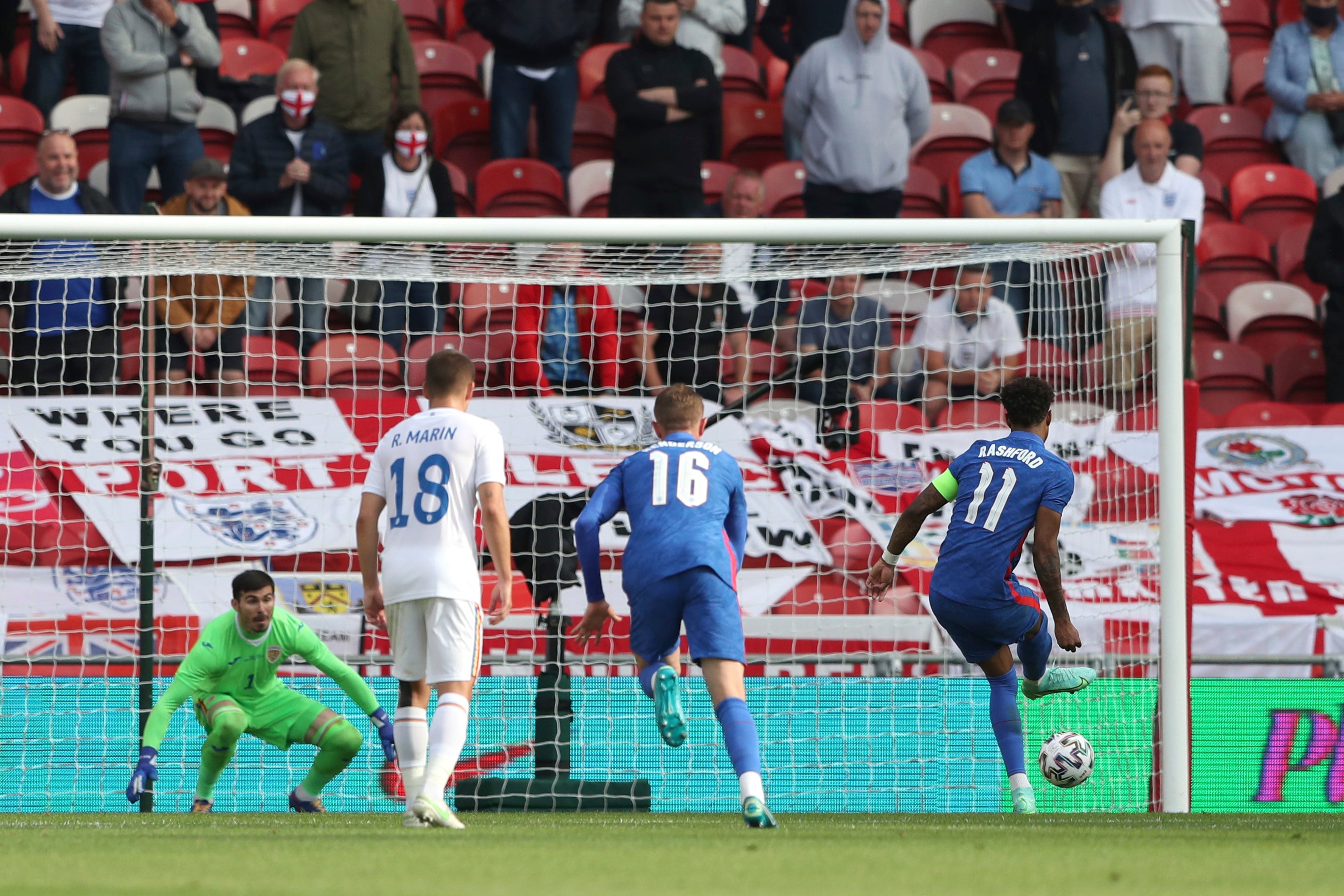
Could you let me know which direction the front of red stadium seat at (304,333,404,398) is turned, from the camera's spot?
facing the viewer

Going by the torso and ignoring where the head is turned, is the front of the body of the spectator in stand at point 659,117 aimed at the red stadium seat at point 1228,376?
no

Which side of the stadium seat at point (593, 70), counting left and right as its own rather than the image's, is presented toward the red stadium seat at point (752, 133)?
left

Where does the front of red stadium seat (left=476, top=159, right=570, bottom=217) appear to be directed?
toward the camera

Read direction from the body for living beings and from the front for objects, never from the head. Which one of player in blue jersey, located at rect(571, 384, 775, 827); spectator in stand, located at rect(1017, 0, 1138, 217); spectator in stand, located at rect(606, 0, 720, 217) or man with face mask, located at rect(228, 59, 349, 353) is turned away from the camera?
the player in blue jersey

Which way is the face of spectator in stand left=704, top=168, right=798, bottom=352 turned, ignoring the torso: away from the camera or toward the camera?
toward the camera

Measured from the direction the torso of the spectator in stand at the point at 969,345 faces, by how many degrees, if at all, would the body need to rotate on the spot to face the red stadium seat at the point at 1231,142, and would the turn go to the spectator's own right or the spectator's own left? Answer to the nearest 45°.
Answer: approximately 135° to the spectator's own left

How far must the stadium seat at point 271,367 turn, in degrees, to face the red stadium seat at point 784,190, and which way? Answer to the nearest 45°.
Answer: approximately 135° to its left

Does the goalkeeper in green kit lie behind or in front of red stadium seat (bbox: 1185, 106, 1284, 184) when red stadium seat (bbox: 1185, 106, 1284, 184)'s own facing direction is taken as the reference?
in front

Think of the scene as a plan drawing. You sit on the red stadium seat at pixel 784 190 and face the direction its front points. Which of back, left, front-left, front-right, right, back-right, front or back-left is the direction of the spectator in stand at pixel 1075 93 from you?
left

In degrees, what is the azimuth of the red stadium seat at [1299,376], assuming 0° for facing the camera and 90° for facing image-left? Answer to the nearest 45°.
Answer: approximately 0°

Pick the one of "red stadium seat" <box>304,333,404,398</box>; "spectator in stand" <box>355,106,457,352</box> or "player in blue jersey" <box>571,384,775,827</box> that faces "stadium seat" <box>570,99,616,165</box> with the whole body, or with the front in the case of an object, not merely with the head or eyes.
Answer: the player in blue jersey

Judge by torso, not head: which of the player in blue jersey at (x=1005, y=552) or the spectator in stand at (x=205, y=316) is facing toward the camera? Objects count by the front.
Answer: the spectator in stand

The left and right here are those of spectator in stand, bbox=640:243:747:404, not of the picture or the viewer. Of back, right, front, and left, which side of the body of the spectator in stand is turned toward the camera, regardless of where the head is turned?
front

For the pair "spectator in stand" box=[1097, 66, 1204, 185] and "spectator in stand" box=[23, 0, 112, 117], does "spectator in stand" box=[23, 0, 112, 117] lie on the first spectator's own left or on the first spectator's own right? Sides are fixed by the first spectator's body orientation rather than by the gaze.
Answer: on the first spectator's own right

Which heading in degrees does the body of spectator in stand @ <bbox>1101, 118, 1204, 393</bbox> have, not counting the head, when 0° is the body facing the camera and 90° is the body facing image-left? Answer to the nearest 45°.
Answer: approximately 0°

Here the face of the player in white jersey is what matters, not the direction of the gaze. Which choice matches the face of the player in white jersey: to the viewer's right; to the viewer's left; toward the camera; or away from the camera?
away from the camera

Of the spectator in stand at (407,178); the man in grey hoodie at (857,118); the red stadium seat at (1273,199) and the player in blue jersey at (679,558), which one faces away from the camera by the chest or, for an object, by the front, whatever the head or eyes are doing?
the player in blue jersey

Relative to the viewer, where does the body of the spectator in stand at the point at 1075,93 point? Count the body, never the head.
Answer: toward the camera

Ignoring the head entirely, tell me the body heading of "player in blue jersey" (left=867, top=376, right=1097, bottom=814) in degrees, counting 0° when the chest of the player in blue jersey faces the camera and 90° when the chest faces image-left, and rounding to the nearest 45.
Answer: approximately 225°

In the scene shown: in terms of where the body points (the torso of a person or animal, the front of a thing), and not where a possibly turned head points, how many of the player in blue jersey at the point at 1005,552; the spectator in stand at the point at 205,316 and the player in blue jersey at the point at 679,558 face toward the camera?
1

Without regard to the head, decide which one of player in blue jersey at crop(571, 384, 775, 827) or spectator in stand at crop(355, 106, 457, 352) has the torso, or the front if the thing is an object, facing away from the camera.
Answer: the player in blue jersey

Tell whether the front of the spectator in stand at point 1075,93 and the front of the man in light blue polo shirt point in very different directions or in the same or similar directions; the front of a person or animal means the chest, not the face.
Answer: same or similar directions
